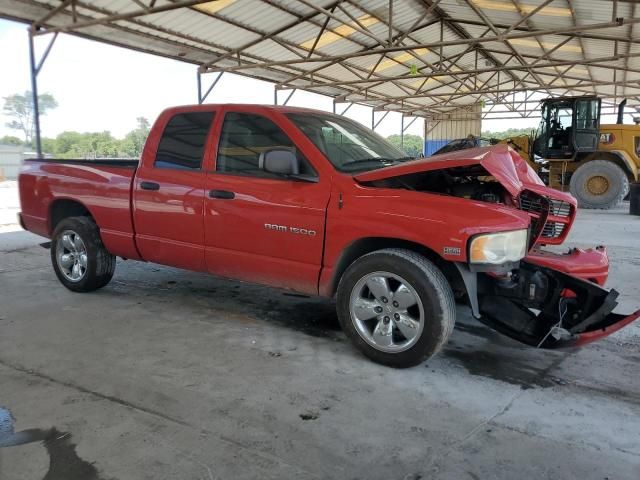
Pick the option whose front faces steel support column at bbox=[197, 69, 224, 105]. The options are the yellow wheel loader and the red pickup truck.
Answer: the yellow wheel loader

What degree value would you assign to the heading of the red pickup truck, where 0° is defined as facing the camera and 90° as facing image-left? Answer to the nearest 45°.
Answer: approximately 315°

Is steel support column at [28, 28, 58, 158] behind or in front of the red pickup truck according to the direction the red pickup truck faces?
behind

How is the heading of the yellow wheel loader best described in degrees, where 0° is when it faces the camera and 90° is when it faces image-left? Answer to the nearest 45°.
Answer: approximately 90°

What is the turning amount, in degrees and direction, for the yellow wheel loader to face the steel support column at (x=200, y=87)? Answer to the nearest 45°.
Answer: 0° — it already faces it

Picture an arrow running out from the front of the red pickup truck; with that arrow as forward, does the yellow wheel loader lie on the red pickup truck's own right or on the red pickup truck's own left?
on the red pickup truck's own left

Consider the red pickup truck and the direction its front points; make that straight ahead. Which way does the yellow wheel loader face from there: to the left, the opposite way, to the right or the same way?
the opposite way

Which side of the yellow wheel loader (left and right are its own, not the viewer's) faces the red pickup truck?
left

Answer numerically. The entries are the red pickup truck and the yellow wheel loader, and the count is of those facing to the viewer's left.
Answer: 1

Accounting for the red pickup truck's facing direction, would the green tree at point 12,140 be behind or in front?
behind
